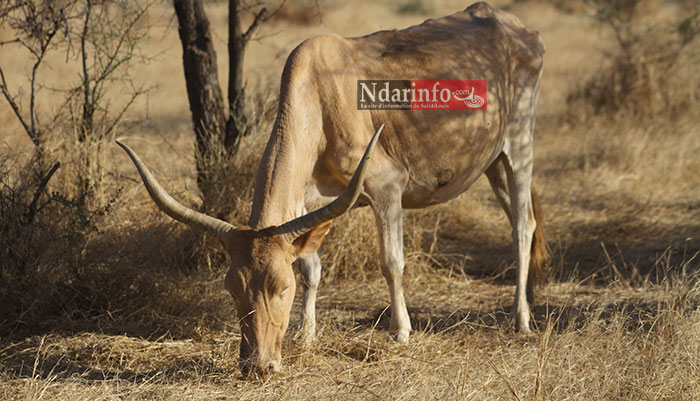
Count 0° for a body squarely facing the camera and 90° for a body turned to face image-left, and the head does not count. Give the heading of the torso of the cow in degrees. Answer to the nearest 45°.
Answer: approximately 45°
